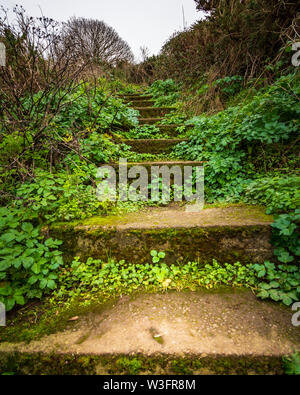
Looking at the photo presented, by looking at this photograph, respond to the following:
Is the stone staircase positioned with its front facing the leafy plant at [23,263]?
no

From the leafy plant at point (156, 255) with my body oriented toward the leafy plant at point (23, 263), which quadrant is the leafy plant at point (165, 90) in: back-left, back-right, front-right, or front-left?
back-right

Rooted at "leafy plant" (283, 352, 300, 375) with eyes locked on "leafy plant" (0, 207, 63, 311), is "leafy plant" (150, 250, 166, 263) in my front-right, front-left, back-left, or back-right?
front-right

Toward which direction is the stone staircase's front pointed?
toward the camera

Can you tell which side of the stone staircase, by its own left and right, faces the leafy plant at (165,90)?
back
